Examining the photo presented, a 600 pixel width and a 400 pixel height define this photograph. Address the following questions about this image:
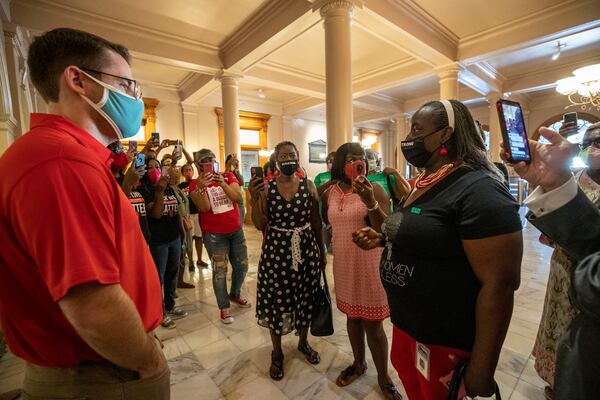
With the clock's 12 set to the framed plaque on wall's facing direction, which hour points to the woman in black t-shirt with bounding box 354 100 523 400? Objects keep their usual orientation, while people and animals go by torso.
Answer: The woman in black t-shirt is roughly at 12 o'clock from the framed plaque on wall.

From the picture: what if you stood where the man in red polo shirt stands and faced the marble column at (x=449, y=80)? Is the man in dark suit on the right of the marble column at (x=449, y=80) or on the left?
right

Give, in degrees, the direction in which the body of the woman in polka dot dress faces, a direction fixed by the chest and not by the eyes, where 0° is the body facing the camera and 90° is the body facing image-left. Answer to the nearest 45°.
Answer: approximately 0°

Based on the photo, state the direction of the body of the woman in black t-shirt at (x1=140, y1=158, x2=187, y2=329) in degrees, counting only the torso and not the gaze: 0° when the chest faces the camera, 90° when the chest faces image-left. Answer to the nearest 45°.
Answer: approximately 315°

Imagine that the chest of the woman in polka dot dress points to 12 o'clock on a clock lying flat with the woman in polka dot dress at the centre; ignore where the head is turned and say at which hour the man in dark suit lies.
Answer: The man in dark suit is roughly at 11 o'clock from the woman in polka dot dress.

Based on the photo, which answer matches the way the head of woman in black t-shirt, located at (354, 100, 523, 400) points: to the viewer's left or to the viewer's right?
to the viewer's left

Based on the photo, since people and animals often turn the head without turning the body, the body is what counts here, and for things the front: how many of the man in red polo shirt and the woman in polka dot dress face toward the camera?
1

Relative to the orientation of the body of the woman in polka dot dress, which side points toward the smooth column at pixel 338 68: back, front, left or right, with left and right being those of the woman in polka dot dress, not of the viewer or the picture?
back

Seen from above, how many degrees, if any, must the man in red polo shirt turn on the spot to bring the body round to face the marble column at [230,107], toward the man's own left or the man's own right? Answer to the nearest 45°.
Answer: approximately 45° to the man's own left

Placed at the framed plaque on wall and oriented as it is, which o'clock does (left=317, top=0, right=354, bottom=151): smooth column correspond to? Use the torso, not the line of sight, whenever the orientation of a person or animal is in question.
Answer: The smooth column is roughly at 12 o'clock from the framed plaque on wall.

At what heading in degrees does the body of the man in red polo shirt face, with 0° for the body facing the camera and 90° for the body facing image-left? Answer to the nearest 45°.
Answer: approximately 270°

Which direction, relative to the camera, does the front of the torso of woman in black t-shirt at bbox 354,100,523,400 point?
to the viewer's left
